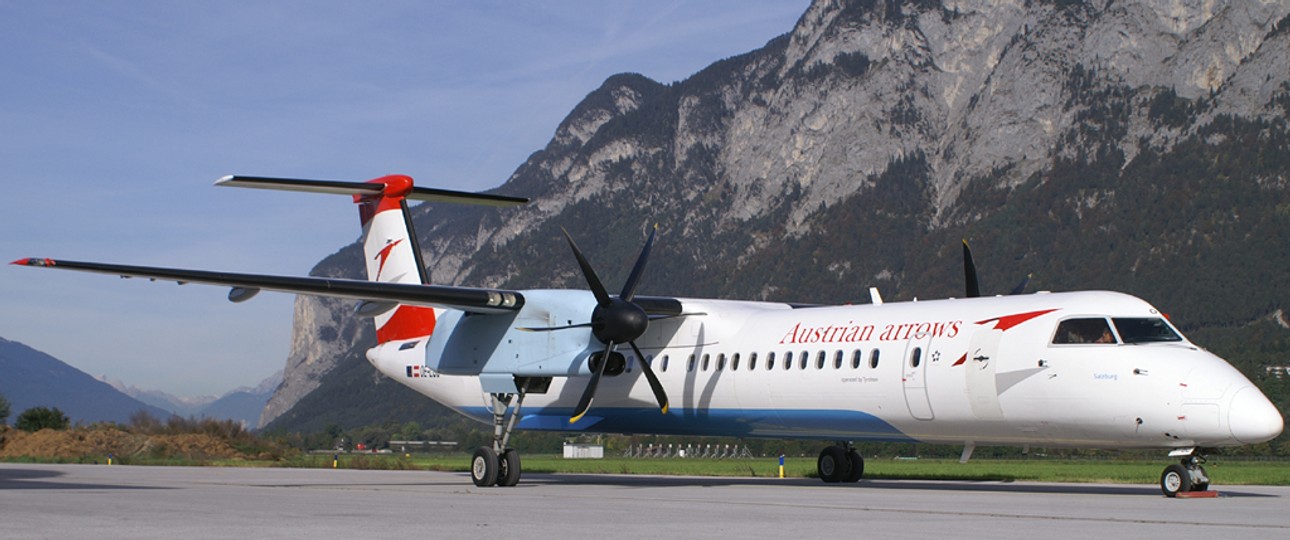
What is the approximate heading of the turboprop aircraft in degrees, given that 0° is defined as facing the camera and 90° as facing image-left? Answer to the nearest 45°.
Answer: approximately 315°
